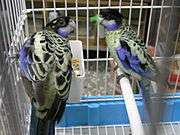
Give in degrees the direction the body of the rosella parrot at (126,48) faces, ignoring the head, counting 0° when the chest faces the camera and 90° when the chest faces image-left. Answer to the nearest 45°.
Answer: approximately 90°

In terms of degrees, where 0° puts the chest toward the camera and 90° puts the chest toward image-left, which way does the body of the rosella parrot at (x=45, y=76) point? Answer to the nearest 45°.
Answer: approximately 180°
